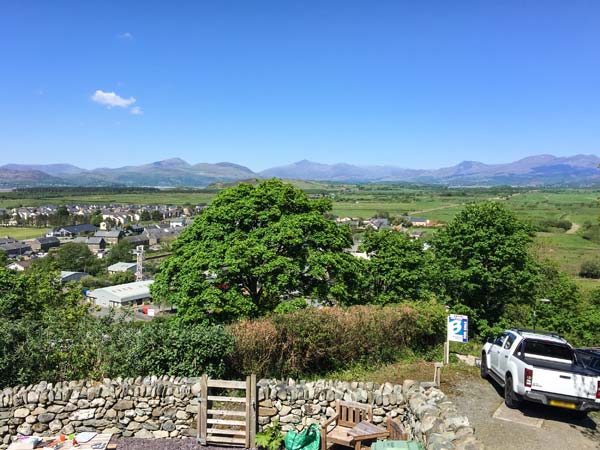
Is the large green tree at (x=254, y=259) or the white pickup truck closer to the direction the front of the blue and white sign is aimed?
the white pickup truck

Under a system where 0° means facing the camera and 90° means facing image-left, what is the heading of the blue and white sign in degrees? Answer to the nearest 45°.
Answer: approximately 0°

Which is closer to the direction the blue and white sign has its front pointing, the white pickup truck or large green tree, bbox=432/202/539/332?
the white pickup truck

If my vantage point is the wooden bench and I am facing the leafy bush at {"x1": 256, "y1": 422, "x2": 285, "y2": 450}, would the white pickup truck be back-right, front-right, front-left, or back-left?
back-right

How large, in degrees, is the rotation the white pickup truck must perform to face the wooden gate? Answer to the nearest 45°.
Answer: approximately 90° to its left

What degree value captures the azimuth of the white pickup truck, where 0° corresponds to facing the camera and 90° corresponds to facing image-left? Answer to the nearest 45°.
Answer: approximately 135°

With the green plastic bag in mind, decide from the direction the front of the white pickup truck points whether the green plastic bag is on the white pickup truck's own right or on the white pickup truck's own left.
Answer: on the white pickup truck's own left

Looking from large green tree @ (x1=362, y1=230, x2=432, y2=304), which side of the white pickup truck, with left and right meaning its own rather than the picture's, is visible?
front

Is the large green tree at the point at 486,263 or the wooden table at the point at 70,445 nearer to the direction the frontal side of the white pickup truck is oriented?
the large green tree

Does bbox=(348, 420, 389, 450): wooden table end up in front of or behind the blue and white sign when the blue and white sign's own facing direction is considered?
in front

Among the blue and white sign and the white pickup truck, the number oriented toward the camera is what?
1
